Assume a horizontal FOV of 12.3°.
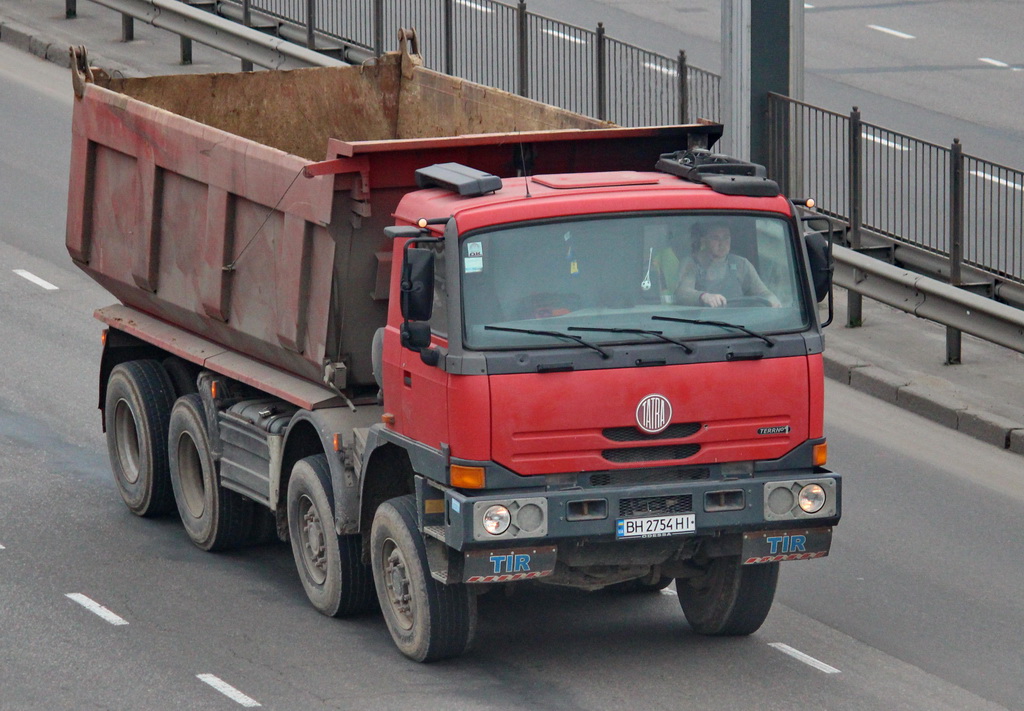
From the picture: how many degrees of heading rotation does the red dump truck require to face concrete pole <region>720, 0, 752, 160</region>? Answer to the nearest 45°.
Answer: approximately 135° to its left

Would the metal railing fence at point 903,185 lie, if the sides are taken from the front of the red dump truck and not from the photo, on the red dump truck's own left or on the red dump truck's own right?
on the red dump truck's own left

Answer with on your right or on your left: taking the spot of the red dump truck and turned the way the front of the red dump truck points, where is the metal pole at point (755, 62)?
on your left

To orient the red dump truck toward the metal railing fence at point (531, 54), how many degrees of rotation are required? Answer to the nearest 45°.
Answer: approximately 135° to its left

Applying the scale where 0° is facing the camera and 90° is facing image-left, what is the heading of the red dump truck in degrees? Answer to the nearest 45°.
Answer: approximately 315°

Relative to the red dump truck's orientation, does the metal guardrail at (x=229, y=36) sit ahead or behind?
behind
